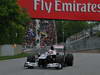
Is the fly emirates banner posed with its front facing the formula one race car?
yes

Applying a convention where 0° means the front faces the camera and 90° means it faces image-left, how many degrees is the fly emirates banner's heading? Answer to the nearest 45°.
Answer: approximately 0°

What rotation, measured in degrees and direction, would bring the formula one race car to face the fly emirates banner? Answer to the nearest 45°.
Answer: approximately 135° to its right

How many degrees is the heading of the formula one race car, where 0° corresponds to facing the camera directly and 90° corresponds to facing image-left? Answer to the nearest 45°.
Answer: approximately 45°
